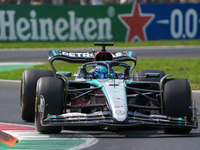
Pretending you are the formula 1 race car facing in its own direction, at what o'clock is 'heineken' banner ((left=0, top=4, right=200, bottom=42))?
The 'heineken' banner is roughly at 6 o'clock from the formula 1 race car.

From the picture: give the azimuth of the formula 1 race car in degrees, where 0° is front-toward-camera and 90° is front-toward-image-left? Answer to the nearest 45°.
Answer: approximately 0°

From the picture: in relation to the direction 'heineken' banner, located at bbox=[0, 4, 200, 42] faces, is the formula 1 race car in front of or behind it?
in front

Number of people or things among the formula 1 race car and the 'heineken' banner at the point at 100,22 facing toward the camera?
2
